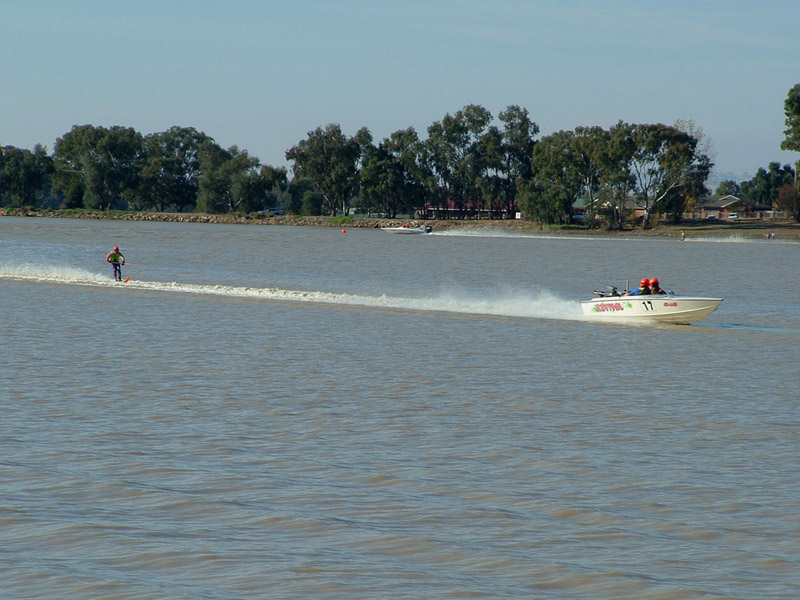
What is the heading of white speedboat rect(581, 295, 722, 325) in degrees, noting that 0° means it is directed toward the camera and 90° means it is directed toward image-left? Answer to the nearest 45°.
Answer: approximately 270°

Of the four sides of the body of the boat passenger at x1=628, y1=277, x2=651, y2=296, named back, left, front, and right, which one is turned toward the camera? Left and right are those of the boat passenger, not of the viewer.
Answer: left
